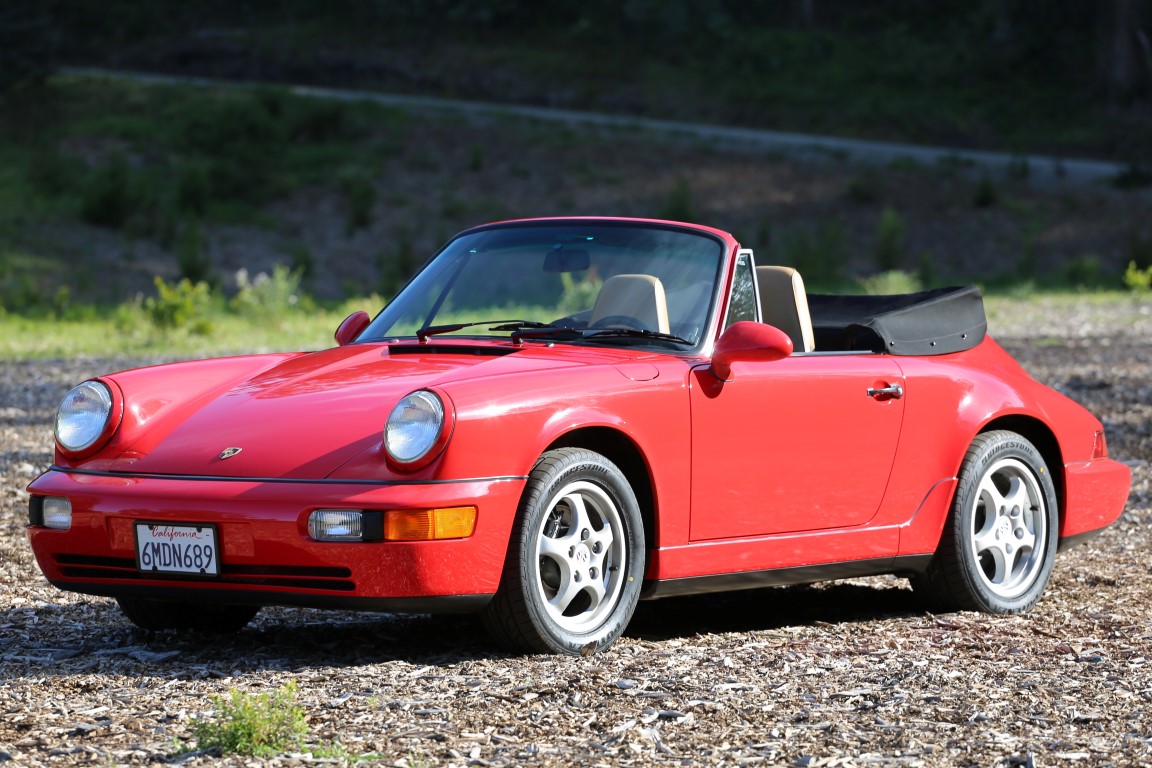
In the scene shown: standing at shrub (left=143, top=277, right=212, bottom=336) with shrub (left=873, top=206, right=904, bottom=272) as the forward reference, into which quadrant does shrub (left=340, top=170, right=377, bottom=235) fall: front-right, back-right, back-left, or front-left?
front-left

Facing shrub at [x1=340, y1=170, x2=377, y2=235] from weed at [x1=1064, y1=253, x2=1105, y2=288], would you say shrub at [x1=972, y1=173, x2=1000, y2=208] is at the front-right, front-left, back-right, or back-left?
front-right

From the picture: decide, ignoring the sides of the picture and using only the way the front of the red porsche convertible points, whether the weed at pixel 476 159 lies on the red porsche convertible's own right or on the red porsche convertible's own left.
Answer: on the red porsche convertible's own right

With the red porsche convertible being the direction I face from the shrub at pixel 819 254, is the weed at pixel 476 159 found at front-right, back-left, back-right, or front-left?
back-right

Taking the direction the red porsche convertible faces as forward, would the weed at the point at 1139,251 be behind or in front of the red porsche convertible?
behind

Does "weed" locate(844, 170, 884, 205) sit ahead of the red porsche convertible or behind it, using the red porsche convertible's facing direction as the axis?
behind

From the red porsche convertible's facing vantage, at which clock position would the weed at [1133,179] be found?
The weed is roughly at 5 o'clock from the red porsche convertible.

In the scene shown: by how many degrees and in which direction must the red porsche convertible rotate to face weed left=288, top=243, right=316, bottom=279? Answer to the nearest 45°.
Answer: approximately 135° to its right

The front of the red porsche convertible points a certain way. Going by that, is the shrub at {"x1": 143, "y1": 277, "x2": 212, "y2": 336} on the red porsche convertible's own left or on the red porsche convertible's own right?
on the red porsche convertible's own right

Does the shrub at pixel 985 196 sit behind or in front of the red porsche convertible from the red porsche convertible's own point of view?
behind

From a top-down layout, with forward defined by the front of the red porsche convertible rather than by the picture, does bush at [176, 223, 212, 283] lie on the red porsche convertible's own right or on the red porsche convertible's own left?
on the red porsche convertible's own right

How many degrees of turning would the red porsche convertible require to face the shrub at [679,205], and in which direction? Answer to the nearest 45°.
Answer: approximately 135° to its right

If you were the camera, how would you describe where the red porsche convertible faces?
facing the viewer and to the left of the viewer

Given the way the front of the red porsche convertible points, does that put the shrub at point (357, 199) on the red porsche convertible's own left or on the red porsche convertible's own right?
on the red porsche convertible's own right

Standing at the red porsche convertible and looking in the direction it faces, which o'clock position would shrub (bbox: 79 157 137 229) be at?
The shrub is roughly at 4 o'clock from the red porsche convertible.

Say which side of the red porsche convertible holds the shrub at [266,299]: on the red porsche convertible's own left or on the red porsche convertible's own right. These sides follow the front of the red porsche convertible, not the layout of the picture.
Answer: on the red porsche convertible's own right

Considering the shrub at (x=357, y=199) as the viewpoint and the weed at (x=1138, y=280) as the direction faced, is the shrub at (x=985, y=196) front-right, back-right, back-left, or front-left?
front-left
